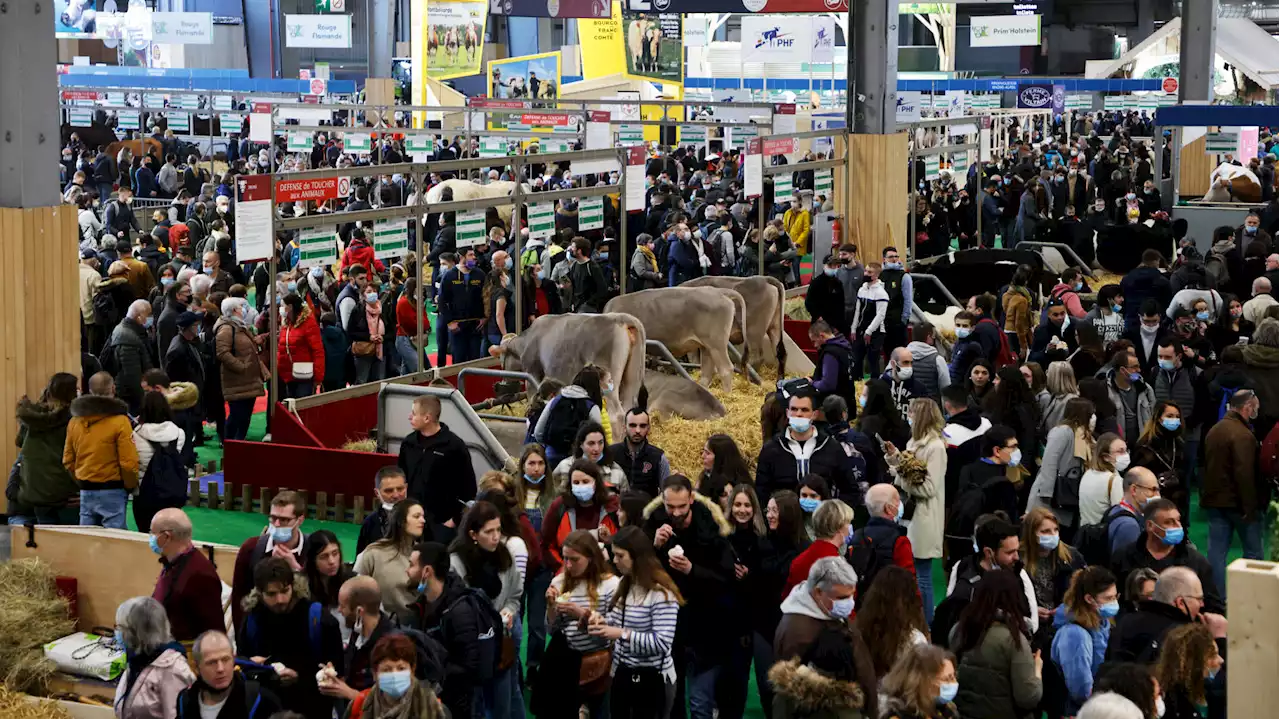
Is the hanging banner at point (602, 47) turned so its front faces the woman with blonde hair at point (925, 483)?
yes

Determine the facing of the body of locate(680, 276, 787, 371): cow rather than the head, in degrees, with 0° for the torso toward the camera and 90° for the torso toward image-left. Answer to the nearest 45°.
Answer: approximately 135°

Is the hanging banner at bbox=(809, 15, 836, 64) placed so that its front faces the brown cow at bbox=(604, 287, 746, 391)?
yes

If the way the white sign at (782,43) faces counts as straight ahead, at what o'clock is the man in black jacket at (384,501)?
The man in black jacket is roughly at 12 o'clock from the white sign.

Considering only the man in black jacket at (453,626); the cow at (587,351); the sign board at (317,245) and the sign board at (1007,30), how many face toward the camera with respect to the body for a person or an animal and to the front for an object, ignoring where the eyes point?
2

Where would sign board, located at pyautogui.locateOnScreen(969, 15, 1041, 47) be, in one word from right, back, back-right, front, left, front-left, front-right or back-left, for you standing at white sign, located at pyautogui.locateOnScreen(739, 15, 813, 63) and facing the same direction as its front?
back-left

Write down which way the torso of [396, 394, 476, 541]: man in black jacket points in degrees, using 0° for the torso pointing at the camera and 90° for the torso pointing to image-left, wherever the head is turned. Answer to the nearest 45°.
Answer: approximately 45°

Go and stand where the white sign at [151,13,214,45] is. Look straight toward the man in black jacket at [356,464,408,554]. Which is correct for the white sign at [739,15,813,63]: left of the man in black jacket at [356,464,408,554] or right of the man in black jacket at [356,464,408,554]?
left

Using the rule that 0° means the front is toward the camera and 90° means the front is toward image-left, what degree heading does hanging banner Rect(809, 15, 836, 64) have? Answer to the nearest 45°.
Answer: approximately 0°

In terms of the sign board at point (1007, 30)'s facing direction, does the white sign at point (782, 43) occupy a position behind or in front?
in front
